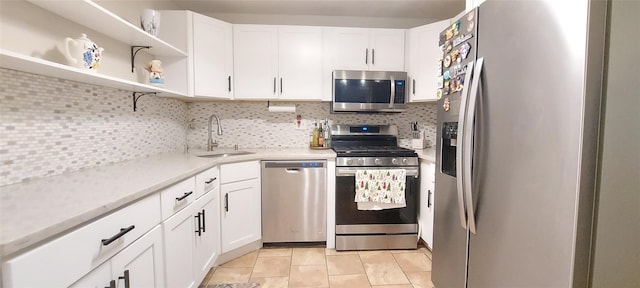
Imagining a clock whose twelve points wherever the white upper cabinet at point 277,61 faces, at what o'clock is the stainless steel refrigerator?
The stainless steel refrigerator is roughly at 11 o'clock from the white upper cabinet.

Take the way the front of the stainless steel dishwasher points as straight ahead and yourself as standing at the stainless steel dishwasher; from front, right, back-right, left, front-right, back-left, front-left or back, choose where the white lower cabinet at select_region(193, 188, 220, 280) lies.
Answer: front-right

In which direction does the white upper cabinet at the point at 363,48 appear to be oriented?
toward the camera

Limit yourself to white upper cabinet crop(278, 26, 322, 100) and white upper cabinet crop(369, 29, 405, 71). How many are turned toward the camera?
2

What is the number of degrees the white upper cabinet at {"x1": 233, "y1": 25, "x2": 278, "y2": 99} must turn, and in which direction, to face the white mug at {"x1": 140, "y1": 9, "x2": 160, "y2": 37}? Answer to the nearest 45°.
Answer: approximately 45° to its right

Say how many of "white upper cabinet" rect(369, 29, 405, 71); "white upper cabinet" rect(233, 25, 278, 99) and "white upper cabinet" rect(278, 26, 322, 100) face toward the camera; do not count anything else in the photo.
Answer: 3

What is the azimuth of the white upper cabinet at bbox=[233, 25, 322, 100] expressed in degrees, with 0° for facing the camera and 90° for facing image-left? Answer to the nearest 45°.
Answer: approximately 0°

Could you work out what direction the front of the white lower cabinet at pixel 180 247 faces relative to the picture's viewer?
facing the viewer and to the right of the viewer

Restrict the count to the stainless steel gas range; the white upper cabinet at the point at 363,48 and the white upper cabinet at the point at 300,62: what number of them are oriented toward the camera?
3

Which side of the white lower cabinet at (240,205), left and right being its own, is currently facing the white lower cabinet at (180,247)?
right

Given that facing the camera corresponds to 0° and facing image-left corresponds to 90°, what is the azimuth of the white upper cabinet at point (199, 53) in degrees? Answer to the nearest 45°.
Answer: approximately 315°

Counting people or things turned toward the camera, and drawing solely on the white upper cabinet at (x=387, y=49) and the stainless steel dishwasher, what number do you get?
2
